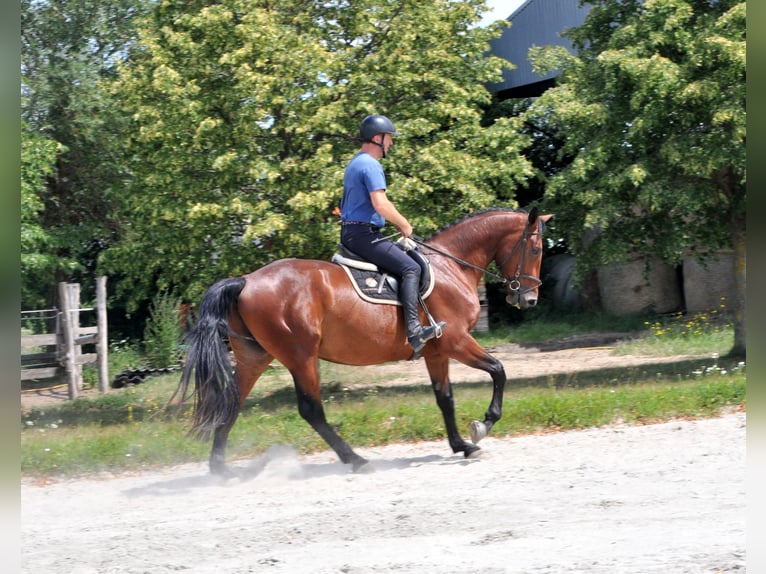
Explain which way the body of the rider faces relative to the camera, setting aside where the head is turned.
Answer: to the viewer's right

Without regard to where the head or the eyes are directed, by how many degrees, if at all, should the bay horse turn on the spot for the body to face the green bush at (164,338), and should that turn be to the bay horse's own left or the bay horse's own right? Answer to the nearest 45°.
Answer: approximately 90° to the bay horse's own left

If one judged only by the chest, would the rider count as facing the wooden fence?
no

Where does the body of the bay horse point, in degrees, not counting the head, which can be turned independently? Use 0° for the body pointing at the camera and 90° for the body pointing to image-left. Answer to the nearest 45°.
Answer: approximately 270°

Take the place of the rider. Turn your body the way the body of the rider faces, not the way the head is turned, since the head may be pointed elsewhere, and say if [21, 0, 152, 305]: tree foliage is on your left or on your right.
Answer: on your left

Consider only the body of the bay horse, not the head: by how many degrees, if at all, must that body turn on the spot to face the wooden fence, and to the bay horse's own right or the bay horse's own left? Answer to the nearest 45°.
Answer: approximately 135° to the bay horse's own left

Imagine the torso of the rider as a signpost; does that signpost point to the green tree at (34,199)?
no

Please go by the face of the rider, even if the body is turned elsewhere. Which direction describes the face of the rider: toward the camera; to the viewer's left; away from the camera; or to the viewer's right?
to the viewer's right
